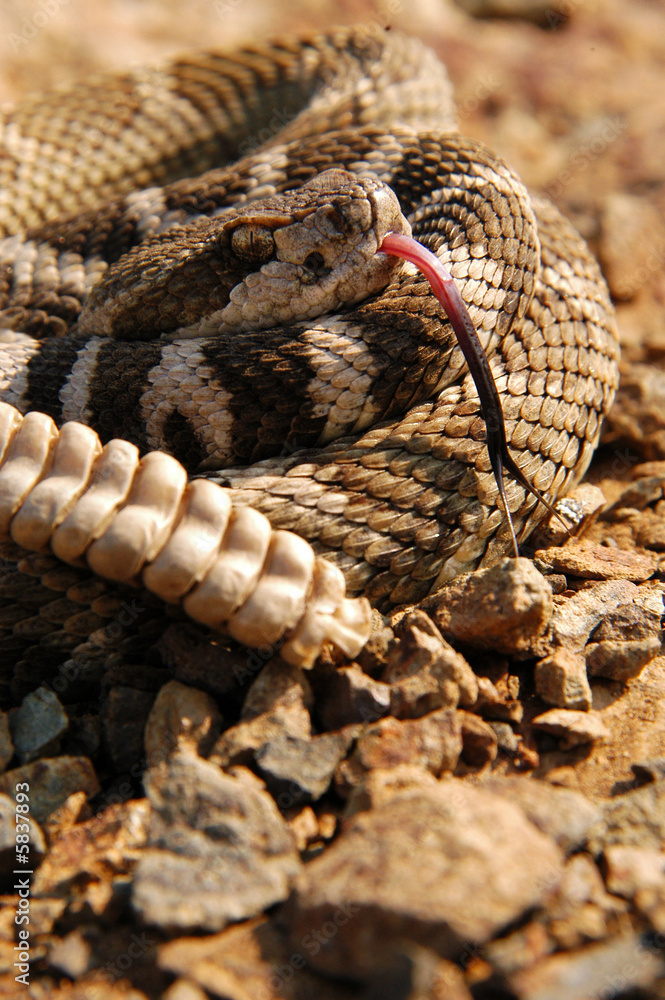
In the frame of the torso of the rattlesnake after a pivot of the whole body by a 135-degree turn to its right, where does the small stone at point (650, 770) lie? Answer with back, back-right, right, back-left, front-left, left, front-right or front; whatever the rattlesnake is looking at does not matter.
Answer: left

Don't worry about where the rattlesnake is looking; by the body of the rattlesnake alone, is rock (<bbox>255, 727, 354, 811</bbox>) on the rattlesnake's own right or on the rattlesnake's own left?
on the rattlesnake's own right

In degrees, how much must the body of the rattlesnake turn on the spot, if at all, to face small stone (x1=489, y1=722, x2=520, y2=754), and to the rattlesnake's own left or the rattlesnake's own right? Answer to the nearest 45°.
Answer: approximately 45° to the rattlesnake's own right

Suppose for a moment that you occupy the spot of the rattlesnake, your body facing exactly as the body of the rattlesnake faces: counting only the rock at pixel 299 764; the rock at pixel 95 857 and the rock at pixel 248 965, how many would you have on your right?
3

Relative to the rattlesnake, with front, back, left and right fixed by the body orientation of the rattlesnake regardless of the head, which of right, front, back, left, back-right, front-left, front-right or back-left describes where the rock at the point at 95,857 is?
right

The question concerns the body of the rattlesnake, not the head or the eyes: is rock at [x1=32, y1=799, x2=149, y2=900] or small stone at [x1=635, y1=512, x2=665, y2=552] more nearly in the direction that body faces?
the small stone

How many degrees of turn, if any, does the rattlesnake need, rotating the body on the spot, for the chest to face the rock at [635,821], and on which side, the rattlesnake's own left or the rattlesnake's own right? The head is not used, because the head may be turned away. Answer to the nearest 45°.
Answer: approximately 45° to the rattlesnake's own right

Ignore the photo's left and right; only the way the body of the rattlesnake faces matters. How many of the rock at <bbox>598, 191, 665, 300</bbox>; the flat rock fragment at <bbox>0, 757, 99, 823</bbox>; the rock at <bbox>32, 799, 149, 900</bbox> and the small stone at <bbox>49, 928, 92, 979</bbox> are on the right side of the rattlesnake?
3

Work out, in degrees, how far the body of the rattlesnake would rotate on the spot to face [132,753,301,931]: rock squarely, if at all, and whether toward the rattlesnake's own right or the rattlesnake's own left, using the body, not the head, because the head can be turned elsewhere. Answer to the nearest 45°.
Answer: approximately 90° to the rattlesnake's own right

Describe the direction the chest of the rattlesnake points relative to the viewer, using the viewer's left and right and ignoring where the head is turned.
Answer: facing to the right of the viewer

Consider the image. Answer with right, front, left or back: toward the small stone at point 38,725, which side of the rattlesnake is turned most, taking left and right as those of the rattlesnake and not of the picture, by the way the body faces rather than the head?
right

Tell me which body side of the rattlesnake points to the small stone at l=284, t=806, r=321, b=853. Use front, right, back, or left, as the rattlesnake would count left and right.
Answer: right
